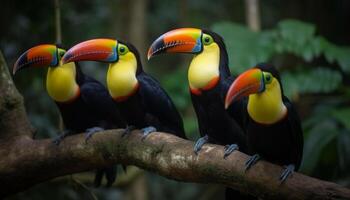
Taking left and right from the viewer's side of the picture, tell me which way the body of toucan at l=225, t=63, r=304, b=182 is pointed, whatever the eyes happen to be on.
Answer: facing the viewer and to the left of the viewer

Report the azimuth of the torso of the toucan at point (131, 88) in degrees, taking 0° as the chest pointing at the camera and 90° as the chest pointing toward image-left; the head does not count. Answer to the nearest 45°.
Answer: approximately 90°

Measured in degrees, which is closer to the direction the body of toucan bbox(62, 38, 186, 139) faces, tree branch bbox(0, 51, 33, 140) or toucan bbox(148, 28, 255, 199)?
the tree branch

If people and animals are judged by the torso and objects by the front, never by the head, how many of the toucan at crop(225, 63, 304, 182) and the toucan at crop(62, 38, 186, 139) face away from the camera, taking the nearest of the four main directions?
0
